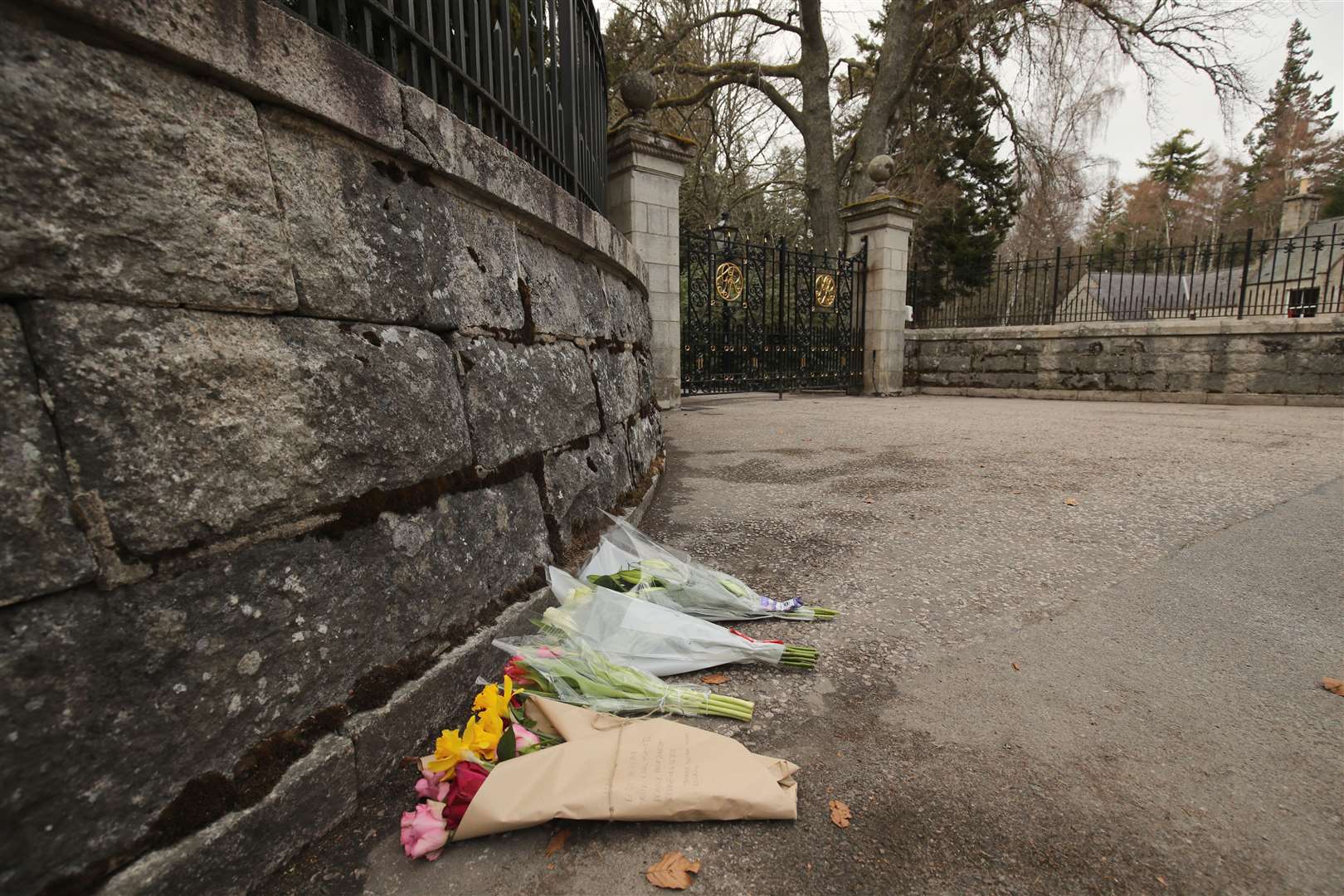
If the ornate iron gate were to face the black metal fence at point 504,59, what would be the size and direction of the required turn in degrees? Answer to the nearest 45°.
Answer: approximately 45° to its right

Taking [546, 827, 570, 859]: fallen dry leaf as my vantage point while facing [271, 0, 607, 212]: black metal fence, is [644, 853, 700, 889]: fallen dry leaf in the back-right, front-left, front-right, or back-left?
back-right

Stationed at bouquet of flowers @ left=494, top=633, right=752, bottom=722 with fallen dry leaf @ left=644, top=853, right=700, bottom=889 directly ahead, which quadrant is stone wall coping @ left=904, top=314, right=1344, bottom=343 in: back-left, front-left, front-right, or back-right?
back-left

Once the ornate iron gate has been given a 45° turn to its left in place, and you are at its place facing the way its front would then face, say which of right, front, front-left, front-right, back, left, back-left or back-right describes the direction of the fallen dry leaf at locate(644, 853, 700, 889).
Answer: right

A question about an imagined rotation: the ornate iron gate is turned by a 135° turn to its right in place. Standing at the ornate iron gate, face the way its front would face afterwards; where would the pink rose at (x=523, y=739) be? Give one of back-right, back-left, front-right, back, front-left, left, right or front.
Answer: left

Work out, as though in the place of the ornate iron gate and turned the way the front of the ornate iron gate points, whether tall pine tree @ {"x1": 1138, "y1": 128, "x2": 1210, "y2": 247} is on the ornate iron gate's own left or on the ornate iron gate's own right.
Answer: on the ornate iron gate's own left

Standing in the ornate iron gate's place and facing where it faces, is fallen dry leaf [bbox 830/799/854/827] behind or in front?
in front

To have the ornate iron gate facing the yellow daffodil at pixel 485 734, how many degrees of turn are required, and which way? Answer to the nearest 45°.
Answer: approximately 45° to its right

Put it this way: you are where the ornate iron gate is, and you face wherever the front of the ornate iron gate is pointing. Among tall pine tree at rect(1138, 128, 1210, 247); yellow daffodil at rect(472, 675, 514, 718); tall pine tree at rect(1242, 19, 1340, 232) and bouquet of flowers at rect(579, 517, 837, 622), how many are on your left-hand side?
2

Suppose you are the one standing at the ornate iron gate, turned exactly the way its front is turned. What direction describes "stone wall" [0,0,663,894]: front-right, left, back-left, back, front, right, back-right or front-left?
front-right

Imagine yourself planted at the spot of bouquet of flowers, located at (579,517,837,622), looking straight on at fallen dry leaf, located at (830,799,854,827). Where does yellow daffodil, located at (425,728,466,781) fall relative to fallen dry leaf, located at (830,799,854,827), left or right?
right

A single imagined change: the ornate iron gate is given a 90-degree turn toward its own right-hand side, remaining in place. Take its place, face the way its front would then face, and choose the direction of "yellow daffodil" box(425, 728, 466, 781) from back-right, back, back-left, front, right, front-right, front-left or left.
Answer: front-left

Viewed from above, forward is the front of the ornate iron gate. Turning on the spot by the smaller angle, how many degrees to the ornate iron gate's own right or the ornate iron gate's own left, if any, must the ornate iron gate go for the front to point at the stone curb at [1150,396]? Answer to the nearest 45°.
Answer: approximately 45° to the ornate iron gate's own left

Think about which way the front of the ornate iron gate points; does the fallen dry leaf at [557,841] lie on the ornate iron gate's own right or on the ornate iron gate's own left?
on the ornate iron gate's own right

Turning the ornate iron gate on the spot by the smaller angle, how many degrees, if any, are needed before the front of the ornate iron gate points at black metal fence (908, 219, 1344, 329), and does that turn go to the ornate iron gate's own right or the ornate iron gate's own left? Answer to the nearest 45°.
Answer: approximately 45° to the ornate iron gate's own left

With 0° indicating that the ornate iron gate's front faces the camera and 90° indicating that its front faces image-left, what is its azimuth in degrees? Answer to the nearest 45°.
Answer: approximately 315°
